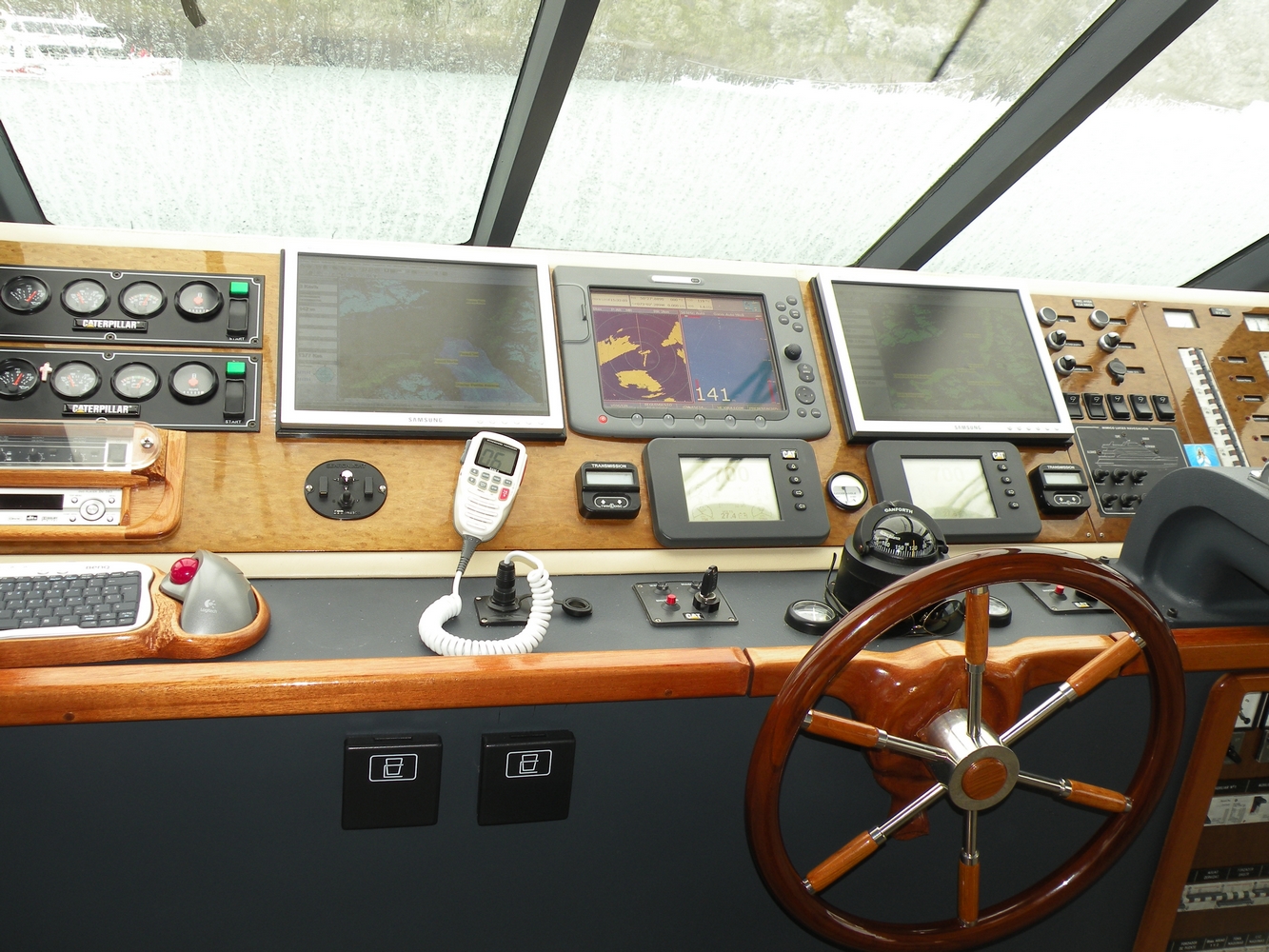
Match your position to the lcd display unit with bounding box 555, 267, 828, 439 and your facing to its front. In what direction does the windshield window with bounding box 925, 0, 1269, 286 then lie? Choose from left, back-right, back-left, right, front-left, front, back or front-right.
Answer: back-left

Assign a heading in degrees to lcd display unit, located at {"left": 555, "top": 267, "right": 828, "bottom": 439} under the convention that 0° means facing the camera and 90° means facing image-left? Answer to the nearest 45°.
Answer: approximately 0°

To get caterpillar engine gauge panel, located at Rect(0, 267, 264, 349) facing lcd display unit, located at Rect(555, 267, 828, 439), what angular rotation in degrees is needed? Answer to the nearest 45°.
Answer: approximately 90° to its left

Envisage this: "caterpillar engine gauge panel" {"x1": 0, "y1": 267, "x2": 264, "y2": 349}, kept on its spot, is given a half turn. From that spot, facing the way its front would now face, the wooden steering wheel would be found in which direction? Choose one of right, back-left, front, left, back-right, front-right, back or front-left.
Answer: back-right

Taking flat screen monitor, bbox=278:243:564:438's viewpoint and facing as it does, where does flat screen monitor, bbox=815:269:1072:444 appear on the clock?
flat screen monitor, bbox=815:269:1072:444 is roughly at 9 o'clock from flat screen monitor, bbox=278:243:564:438.

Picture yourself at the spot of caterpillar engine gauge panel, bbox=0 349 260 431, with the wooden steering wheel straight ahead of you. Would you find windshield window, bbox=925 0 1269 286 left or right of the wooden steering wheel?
left
